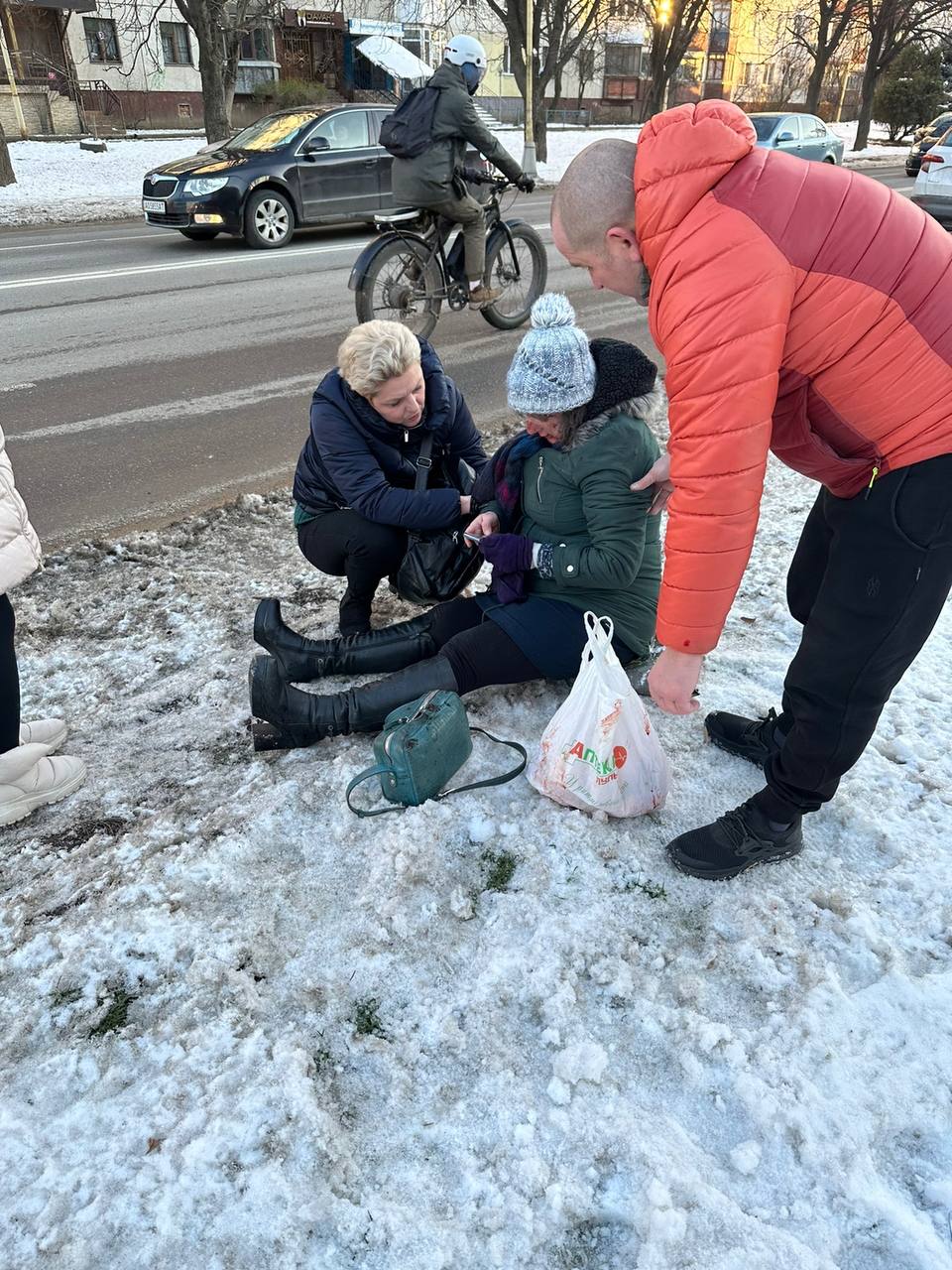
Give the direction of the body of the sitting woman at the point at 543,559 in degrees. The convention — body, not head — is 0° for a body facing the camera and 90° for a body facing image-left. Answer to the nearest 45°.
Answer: approximately 90°

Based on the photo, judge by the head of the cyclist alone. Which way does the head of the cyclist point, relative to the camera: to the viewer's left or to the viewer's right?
to the viewer's right

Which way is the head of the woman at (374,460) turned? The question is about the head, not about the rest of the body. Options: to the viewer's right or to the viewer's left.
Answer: to the viewer's right

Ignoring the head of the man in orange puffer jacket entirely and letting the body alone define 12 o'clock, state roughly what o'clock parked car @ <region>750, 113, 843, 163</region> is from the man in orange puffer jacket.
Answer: The parked car is roughly at 3 o'clock from the man in orange puffer jacket.

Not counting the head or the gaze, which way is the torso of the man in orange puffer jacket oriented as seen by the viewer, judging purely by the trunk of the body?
to the viewer's left

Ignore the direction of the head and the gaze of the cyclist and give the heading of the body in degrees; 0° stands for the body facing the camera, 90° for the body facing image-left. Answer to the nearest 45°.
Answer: approximately 270°

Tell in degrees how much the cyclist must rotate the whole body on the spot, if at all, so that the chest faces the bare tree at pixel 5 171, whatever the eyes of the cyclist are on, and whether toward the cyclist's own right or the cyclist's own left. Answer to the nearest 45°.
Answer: approximately 135° to the cyclist's own left

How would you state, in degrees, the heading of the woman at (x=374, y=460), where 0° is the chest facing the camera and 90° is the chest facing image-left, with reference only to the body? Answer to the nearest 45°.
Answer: approximately 315°

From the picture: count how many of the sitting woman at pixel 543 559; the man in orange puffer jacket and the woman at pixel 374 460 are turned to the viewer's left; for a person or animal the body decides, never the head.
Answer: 2

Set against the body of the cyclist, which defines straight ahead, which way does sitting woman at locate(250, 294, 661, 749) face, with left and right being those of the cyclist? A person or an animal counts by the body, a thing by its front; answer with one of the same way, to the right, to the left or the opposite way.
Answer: the opposite way

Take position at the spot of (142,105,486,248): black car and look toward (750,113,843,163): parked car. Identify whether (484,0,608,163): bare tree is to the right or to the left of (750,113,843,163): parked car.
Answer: left

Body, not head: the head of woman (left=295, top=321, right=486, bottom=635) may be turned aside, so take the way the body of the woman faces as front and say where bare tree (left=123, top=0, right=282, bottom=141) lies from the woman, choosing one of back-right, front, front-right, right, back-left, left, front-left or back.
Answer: back-left

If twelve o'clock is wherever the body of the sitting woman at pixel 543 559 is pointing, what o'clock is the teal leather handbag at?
The teal leather handbag is roughly at 10 o'clock from the sitting woman.

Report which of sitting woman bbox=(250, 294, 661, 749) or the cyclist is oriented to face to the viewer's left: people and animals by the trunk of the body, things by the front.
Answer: the sitting woman
